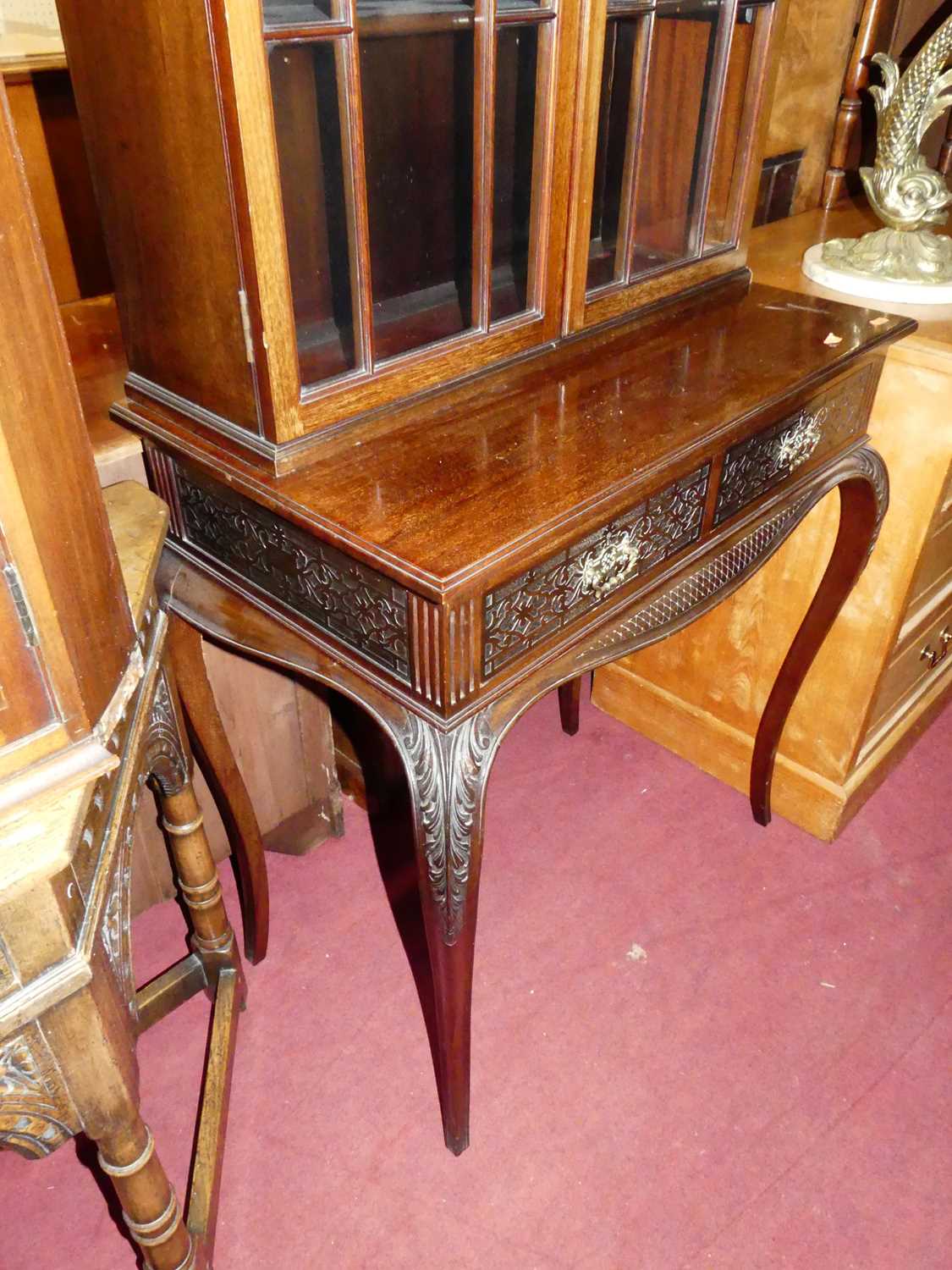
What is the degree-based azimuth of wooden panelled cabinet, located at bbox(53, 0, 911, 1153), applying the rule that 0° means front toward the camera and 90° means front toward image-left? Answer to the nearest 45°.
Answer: approximately 315°

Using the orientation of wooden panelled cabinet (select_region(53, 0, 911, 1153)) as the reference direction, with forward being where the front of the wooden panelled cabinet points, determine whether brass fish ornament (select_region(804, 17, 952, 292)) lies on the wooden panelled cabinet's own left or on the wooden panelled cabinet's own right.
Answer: on the wooden panelled cabinet's own left

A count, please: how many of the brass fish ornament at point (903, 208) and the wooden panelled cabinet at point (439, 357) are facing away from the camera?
0
